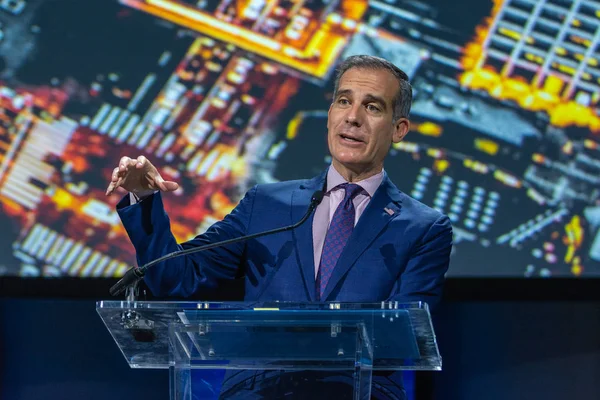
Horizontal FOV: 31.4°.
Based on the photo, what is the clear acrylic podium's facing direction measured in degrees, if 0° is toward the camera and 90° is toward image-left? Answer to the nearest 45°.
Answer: approximately 0°

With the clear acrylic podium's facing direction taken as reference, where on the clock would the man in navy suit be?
The man in navy suit is roughly at 6 o'clock from the clear acrylic podium.
